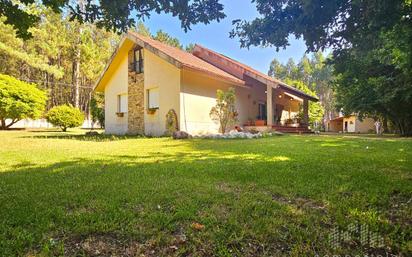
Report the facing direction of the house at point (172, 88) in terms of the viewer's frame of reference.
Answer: facing the viewer and to the right of the viewer

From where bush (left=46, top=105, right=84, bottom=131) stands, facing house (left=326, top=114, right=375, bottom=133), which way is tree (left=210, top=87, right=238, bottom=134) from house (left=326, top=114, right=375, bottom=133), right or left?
right

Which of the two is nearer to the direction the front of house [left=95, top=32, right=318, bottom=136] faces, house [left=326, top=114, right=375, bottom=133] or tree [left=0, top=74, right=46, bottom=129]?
the house

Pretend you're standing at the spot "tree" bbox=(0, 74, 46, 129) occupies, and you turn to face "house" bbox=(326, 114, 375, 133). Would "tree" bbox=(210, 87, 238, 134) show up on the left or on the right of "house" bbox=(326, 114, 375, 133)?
right

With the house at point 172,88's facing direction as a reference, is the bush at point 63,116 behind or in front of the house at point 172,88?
behind

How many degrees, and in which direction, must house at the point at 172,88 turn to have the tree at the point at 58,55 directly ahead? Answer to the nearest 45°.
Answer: approximately 180°

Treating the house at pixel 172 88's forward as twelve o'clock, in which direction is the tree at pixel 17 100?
The tree is roughly at 5 o'clock from the house.

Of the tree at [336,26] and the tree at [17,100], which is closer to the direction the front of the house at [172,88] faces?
the tree at [336,26]

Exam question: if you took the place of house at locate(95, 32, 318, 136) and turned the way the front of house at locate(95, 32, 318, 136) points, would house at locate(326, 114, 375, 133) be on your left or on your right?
on your left

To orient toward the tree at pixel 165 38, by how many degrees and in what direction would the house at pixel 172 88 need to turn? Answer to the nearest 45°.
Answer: approximately 135° to its left
